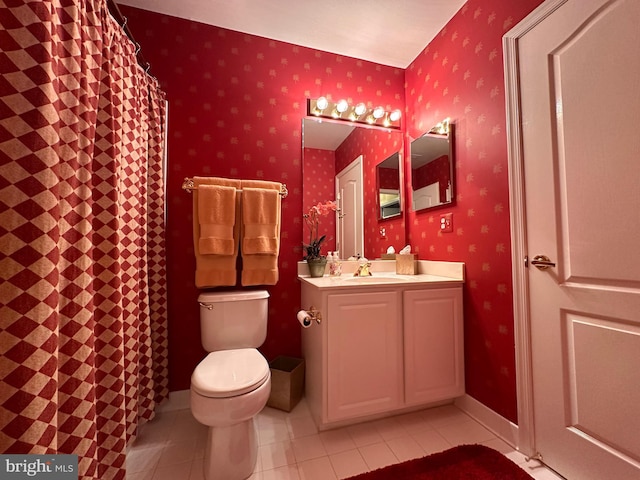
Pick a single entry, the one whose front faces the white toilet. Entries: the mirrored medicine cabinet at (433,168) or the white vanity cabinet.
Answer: the mirrored medicine cabinet

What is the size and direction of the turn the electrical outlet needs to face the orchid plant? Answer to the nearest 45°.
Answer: approximately 45° to its right

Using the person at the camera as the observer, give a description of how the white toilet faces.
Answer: facing the viewer

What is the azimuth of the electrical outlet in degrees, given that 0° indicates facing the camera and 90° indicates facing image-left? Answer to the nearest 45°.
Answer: approximately 45°

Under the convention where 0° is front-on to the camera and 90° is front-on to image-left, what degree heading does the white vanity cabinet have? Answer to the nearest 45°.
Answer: approximately 315°

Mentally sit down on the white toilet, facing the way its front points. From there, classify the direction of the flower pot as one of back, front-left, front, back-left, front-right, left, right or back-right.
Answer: back-left

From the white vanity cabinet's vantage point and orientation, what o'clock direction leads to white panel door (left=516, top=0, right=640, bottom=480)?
The white panel door is roughly at 11 o'clock from the white vanity cabinet.

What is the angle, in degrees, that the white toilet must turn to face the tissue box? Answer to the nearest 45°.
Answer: approximately 90° to its left

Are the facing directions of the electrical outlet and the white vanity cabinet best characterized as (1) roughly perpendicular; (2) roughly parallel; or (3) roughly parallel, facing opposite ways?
roughly perpendicular

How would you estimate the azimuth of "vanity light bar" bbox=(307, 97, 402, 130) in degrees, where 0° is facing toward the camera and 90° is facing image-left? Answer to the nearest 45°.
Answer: approximately 315°
